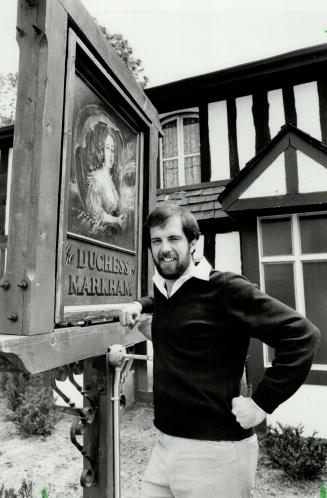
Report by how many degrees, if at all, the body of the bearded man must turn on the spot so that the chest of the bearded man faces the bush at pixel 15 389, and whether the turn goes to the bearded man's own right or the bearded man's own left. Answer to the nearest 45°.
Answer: approximately 90° to the bearded man's own right

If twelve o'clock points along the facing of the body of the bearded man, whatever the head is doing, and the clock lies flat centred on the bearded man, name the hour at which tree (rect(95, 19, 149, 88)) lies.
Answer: The tree is roughly at 4 o'clock from the bearded man.

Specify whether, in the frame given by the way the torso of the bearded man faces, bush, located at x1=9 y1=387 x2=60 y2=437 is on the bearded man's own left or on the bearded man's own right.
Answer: on the bearded man's own right

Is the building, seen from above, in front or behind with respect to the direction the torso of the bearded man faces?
behind

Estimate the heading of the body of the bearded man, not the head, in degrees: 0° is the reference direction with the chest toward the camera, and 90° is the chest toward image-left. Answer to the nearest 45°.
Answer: approximately 45°
